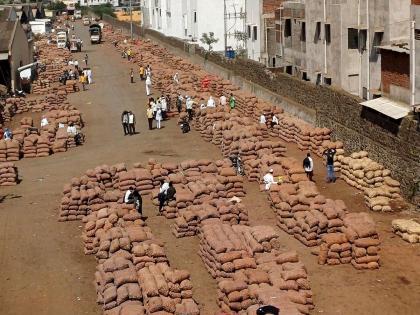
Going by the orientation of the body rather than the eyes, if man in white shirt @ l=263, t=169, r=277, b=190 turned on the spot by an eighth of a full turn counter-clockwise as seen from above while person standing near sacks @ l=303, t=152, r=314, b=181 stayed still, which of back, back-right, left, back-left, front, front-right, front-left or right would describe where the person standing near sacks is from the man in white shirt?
front
